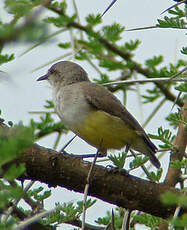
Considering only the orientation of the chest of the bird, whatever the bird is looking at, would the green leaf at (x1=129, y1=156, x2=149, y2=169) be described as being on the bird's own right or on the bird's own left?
on the bird's own left

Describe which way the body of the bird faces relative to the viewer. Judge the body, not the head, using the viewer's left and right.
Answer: facing to the left of the viewer

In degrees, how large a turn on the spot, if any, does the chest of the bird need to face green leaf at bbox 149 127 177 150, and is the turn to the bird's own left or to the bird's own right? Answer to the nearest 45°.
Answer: approximately 180°

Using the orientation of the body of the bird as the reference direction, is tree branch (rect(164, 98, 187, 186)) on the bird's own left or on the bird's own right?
on the bird's own left
